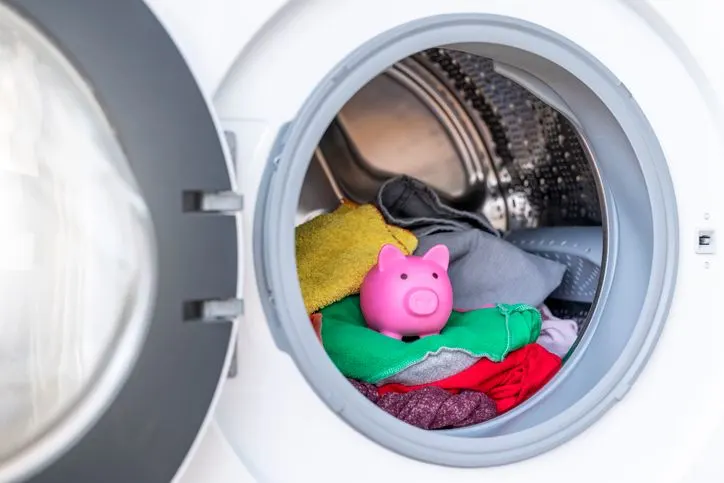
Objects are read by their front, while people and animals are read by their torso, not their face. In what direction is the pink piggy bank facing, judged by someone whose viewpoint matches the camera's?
facing the viewer and to the right of the viewer
